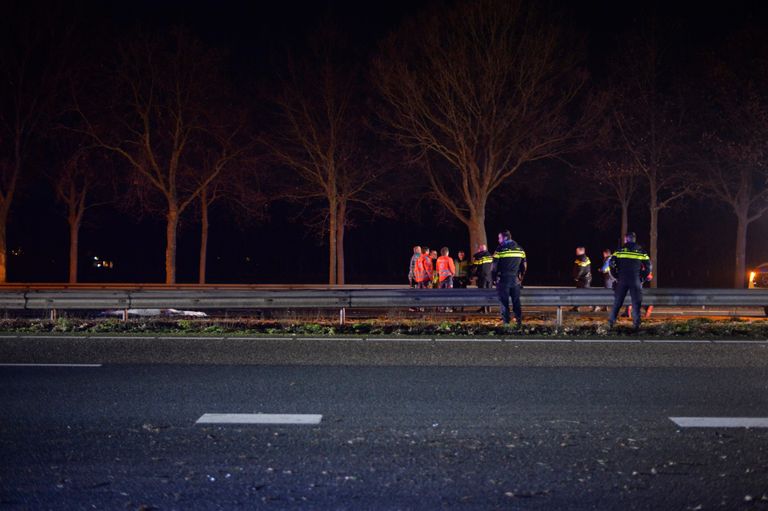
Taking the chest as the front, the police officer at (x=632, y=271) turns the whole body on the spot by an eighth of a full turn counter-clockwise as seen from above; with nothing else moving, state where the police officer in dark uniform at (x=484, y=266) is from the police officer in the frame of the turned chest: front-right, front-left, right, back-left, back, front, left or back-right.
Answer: front

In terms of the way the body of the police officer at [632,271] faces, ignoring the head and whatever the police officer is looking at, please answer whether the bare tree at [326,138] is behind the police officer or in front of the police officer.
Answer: in front

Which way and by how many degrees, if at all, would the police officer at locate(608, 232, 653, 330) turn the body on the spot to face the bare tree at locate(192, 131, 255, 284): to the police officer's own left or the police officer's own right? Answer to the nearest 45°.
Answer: approximately 45° to the police officer's own left

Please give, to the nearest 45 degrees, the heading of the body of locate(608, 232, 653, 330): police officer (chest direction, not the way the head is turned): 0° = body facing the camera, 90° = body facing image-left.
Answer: approximately 180°

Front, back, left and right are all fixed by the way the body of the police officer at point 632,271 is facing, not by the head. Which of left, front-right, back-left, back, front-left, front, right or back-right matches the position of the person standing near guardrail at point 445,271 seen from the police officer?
front-left

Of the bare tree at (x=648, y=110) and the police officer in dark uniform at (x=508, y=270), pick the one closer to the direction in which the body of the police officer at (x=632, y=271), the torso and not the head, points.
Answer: the bare tree

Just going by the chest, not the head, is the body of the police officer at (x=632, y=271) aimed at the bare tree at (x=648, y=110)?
yes

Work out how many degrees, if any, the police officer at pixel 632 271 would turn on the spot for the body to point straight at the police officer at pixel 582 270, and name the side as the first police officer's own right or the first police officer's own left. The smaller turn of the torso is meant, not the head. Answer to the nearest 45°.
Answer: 0° — they already face them

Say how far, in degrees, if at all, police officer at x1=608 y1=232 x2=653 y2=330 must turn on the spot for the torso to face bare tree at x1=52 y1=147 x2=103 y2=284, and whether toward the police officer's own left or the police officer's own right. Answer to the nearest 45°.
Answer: approximately 45° to the police officer's own left
